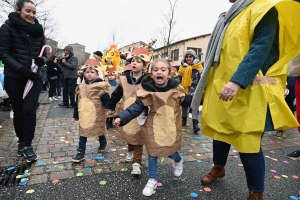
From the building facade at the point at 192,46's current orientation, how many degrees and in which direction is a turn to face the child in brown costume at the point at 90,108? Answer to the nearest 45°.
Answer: approximately 45° to its left

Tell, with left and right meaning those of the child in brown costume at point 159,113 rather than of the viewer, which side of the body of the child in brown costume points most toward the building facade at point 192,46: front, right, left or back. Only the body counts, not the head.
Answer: back

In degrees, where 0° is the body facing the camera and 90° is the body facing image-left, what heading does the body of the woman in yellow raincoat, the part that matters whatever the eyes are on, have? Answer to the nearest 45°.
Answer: approximately 45°

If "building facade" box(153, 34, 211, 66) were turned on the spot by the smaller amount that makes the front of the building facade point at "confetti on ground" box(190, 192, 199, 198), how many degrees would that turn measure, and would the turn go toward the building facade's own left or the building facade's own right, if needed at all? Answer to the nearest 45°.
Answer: approximately 45° to the building facade's own left

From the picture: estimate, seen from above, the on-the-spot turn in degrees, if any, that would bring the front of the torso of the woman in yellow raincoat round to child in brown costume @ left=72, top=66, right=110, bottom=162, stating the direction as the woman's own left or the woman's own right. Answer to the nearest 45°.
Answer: approximately 45° to the woman's own right

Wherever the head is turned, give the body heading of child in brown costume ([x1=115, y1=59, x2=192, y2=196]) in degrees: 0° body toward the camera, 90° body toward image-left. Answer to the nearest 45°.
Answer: approximately 0°
